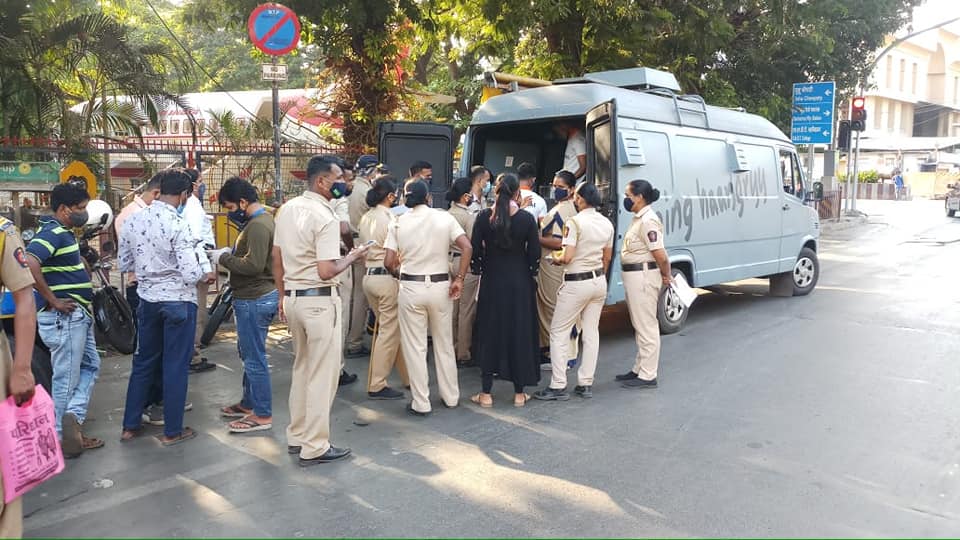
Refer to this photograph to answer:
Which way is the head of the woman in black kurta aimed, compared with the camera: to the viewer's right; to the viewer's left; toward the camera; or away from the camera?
away from the camera

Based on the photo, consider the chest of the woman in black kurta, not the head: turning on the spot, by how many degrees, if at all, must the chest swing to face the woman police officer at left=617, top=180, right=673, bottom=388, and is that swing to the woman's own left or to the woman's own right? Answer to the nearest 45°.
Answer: approximately 45° to the woman's own right

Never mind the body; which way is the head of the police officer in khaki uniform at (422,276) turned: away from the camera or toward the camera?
away from the camera

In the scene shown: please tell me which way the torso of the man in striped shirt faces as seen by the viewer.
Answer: to the viewer's right

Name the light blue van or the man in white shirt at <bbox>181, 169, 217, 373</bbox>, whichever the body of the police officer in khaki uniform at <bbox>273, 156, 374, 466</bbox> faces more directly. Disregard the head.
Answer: the light blue van

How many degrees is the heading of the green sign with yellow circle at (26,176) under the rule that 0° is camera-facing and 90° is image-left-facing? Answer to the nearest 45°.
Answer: approximately 0°

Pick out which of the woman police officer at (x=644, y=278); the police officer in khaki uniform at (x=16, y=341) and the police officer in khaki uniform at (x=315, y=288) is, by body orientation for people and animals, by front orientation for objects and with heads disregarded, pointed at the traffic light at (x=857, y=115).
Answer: the police officer in khaki uniform at (x=315, y=288)

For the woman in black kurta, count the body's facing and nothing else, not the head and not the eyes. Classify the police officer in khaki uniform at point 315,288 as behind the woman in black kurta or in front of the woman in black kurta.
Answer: behind

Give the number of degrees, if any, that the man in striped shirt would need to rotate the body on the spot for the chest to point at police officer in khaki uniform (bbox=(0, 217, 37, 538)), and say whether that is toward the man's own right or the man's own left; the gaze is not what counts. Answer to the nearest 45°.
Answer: approximately 90° to the man's own right

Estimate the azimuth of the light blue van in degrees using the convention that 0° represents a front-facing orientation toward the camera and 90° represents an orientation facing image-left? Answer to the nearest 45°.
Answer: approximately 225°

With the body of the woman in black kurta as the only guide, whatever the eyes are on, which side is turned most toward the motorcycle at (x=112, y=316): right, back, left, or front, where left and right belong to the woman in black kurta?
left
